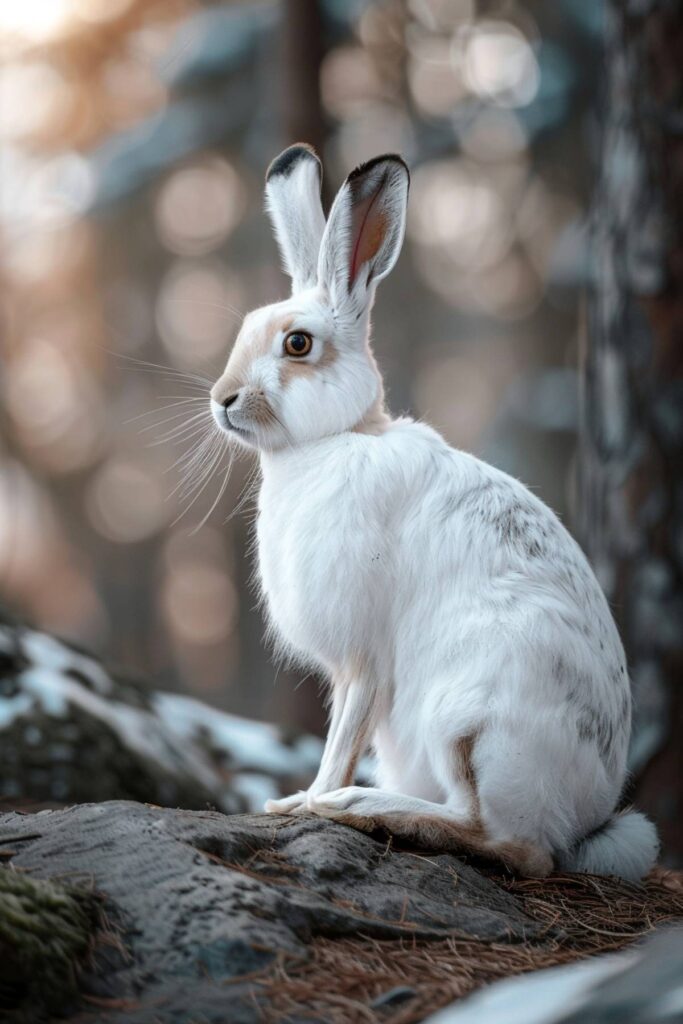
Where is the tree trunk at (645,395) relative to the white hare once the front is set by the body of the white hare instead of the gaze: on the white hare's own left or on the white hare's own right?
on the white hare's own right

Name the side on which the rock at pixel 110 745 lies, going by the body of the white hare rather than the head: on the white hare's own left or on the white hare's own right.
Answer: on the white hare's own right

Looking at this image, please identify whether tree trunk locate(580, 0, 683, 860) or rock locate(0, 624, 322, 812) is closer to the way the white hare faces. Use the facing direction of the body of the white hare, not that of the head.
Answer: the rock

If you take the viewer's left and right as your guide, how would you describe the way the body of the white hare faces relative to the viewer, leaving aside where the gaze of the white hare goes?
facing to the left of the viewer
